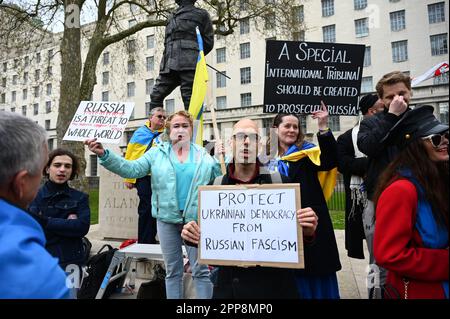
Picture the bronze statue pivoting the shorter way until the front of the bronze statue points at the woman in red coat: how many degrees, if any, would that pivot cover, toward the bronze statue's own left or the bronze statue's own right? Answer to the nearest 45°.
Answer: approximately 45° to the bronze statue's own left

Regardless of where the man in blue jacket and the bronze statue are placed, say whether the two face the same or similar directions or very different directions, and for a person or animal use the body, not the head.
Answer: very different directions

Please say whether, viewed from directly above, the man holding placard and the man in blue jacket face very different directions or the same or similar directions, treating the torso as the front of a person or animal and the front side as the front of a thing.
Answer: very different directions

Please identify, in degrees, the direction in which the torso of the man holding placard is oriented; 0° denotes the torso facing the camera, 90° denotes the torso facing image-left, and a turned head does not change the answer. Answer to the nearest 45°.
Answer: approximately 0°

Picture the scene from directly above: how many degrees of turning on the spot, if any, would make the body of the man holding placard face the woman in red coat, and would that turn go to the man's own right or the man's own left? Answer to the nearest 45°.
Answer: approximately 45° to the man's own left

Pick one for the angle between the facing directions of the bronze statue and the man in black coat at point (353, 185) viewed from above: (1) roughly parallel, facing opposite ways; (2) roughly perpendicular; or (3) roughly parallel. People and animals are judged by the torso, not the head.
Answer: roughly perpendicular

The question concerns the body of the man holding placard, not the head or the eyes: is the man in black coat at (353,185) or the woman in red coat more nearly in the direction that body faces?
the woman in red coat

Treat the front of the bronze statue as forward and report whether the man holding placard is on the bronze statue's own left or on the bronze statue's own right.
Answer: on the bronze statue's own left

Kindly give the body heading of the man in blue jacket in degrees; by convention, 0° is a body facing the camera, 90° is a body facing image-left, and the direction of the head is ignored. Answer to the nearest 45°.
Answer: approximately 225°
